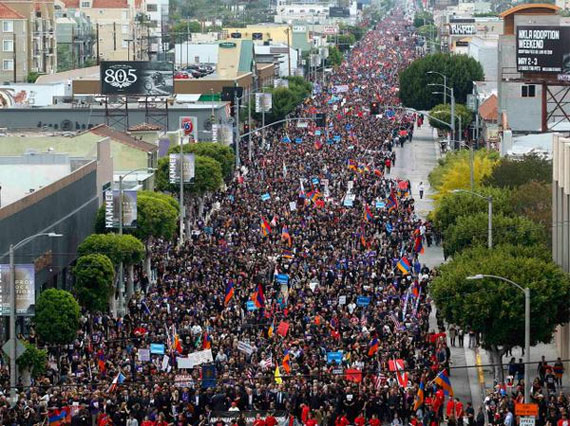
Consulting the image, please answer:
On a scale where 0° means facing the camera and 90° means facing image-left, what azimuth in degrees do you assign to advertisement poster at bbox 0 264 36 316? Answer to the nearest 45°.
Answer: approximately 0°

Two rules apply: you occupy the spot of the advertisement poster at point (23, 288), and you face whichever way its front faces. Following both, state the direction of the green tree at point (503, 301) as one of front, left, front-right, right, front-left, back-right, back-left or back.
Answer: left
